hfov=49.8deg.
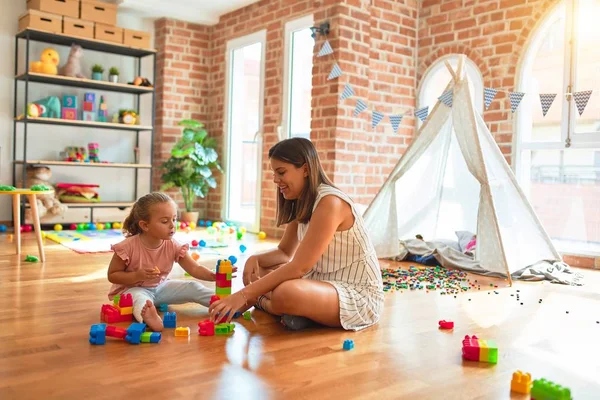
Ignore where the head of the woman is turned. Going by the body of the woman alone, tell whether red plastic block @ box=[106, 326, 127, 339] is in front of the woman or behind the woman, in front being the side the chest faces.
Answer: in front

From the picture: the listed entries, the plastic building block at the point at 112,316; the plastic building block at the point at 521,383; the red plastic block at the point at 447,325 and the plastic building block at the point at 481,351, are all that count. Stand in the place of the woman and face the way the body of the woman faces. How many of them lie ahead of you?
1

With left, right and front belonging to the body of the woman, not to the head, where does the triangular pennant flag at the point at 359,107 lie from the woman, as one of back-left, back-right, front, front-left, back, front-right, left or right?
right

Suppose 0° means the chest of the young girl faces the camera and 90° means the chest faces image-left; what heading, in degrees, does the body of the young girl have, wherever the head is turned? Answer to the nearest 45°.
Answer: approximately 315°

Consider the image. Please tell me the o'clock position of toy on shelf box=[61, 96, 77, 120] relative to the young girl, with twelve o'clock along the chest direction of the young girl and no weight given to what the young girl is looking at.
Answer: The toy on shelf is roughly at 7 o'clock from the young girl.

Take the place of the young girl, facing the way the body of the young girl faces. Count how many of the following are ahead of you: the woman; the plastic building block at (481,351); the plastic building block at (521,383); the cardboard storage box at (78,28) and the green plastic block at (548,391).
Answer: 4

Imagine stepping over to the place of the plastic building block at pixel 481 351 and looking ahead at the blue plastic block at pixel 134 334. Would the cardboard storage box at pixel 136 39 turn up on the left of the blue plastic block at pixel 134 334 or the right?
right

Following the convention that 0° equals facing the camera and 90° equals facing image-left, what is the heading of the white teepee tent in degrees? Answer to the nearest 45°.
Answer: approximately 45°

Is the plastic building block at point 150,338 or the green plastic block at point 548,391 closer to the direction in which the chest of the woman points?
the plastic building block

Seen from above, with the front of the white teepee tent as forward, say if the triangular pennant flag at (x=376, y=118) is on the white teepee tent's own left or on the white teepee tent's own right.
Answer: on the white teepee tent's own right

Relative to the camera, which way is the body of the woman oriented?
to the viewer's left

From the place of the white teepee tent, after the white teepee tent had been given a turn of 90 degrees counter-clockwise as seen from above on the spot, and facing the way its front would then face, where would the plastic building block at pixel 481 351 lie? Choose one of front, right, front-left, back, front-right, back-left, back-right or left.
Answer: front-right

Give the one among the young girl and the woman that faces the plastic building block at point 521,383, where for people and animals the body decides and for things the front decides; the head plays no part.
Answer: the young girl

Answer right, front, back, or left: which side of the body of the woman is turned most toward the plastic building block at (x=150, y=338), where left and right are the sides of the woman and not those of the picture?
front

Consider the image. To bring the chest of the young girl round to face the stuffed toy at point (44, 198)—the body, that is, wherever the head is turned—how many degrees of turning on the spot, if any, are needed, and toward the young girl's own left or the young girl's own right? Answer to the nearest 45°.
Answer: approximately 135° to the young girl's own left

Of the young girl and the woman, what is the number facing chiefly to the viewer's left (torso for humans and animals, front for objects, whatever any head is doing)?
1

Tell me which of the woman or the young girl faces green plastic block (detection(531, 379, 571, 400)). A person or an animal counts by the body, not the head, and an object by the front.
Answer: the young girl
